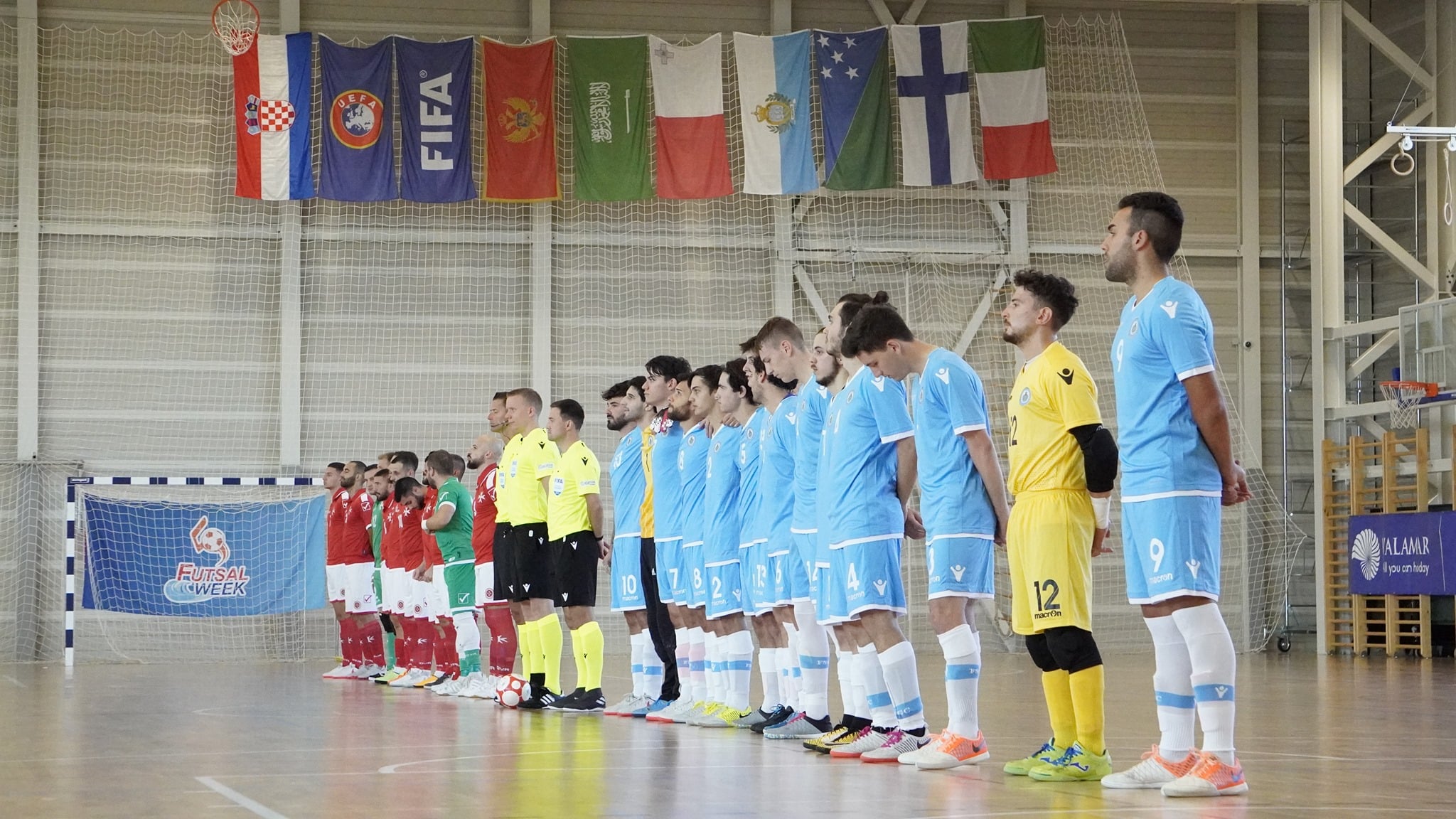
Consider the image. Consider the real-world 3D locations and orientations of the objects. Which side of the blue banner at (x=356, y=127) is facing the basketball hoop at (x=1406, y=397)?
left

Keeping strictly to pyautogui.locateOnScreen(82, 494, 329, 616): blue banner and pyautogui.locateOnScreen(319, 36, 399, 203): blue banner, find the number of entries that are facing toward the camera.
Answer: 2

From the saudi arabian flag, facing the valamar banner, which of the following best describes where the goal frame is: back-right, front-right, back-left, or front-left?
back-right

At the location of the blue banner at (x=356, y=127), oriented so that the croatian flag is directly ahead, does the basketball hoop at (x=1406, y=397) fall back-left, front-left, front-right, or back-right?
back-left

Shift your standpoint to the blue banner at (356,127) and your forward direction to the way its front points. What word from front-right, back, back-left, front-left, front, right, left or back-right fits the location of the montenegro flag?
left
